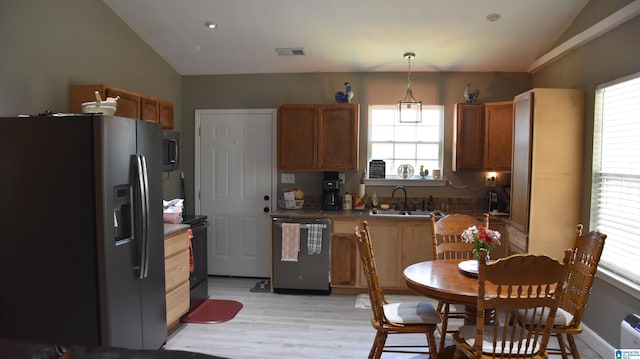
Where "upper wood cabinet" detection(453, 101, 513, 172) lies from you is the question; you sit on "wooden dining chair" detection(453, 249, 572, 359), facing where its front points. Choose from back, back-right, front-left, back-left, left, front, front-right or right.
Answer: front-right

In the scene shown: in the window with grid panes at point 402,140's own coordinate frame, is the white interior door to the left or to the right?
on its right

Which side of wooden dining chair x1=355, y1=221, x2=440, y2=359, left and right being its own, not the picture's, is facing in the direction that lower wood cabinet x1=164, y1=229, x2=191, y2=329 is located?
back

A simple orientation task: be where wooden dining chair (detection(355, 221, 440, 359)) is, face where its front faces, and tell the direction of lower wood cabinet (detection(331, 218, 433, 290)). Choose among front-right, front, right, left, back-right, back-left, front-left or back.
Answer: left

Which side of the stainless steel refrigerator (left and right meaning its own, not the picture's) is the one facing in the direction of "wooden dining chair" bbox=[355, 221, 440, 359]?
front

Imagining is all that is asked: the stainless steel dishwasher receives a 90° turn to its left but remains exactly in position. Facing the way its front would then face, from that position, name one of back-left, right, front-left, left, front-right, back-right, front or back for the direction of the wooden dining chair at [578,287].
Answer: front-right

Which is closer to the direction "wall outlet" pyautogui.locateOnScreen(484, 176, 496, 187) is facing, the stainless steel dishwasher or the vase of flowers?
the vase of flowers

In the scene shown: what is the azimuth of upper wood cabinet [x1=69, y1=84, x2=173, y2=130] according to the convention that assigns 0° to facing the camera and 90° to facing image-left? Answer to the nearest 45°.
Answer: approximately 315°

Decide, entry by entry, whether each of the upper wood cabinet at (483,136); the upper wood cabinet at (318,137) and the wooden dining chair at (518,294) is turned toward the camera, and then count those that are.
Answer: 2

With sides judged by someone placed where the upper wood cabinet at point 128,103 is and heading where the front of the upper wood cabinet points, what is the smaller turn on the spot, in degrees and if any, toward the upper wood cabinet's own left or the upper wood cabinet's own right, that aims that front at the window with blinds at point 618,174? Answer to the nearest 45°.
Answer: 0° — it already faces it

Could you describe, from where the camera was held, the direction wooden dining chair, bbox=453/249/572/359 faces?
facing away from the viewer and to the left of the viewer

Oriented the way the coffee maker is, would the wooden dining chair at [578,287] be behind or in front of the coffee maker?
in front

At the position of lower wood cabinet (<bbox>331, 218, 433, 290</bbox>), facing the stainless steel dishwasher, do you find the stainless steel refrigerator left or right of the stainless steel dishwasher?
left

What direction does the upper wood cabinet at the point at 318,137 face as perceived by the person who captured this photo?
facing the viewer

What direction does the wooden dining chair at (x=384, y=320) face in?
to the viewer's right

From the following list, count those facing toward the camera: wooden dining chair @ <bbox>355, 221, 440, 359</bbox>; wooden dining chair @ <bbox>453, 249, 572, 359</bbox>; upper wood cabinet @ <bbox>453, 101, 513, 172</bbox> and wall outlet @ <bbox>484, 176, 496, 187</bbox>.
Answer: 2
